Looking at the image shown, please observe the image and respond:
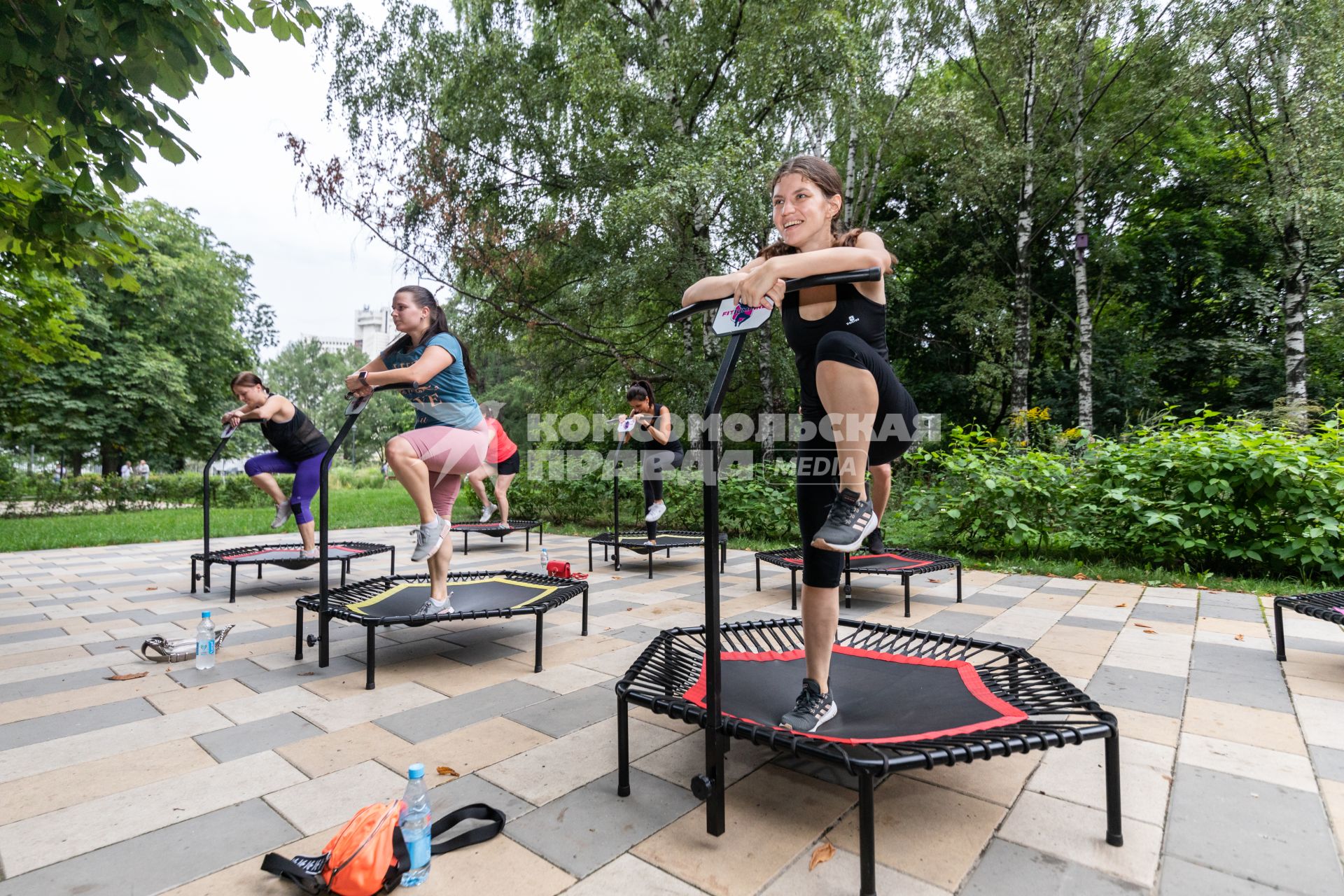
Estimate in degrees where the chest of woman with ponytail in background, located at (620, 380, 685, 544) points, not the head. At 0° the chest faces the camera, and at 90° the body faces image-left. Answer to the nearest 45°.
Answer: approximately 45°

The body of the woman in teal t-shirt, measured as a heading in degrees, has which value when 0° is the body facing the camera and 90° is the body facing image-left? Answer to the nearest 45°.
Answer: approximately 45°

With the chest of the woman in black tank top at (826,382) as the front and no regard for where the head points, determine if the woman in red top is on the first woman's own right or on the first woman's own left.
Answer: on the first woman's own right

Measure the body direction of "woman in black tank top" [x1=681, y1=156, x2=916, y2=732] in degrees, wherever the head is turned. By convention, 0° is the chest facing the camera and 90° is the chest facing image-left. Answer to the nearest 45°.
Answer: approximately 45°

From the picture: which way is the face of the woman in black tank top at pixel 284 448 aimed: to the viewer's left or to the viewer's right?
to the viewer's left

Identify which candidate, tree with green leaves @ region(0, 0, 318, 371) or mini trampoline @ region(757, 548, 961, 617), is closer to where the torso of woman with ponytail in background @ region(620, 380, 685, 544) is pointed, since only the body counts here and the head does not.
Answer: the tree with green leaves

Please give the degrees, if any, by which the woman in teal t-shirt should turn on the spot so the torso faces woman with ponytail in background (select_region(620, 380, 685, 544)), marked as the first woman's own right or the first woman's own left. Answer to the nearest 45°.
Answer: approximately 180°
